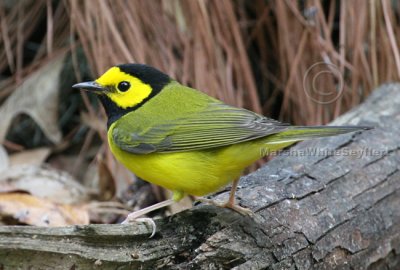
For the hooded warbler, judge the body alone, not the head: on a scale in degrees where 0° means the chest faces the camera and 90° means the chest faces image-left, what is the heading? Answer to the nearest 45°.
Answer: approximately 90°

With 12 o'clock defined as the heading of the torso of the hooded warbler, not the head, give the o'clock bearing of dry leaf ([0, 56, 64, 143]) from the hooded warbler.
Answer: The dry leaf is roughly at 2 o'clock from the hooded warbler.

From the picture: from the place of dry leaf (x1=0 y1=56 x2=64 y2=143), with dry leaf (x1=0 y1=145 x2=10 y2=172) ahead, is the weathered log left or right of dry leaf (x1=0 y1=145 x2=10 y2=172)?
left

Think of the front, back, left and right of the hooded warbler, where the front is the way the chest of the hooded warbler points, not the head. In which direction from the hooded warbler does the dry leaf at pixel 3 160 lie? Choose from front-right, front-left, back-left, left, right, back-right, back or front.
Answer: front-right

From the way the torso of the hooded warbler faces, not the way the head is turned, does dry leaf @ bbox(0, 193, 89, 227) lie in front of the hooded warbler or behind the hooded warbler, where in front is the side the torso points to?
in front

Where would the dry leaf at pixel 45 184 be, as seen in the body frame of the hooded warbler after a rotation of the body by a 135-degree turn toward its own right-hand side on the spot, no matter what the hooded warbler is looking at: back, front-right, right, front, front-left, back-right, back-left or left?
left

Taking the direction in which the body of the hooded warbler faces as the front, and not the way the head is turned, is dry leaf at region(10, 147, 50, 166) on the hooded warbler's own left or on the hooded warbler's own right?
on the hooded warbler's own right
